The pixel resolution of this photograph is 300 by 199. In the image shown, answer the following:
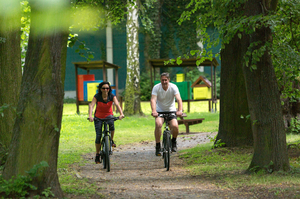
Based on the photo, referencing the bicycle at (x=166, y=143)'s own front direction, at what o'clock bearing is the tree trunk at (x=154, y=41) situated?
The tree trunk is roughly at 6 o'clock from the bicycle.

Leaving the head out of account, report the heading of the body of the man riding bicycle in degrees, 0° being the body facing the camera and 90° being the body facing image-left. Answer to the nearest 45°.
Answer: approximately 0°

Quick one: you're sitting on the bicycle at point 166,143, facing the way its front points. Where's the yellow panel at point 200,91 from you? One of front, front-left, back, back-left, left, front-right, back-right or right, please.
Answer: back

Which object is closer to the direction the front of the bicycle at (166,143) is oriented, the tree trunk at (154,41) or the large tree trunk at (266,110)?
the large tree trunk

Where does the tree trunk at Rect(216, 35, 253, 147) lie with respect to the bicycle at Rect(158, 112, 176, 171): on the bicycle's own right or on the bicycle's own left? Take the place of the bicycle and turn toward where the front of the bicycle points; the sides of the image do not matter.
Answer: on the bicycle's own left

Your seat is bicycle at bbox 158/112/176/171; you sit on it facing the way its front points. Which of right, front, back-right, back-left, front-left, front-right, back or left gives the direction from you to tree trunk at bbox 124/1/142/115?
back

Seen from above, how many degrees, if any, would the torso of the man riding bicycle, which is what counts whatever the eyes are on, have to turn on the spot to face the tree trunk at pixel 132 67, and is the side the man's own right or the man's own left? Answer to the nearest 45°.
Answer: approximately 180°
